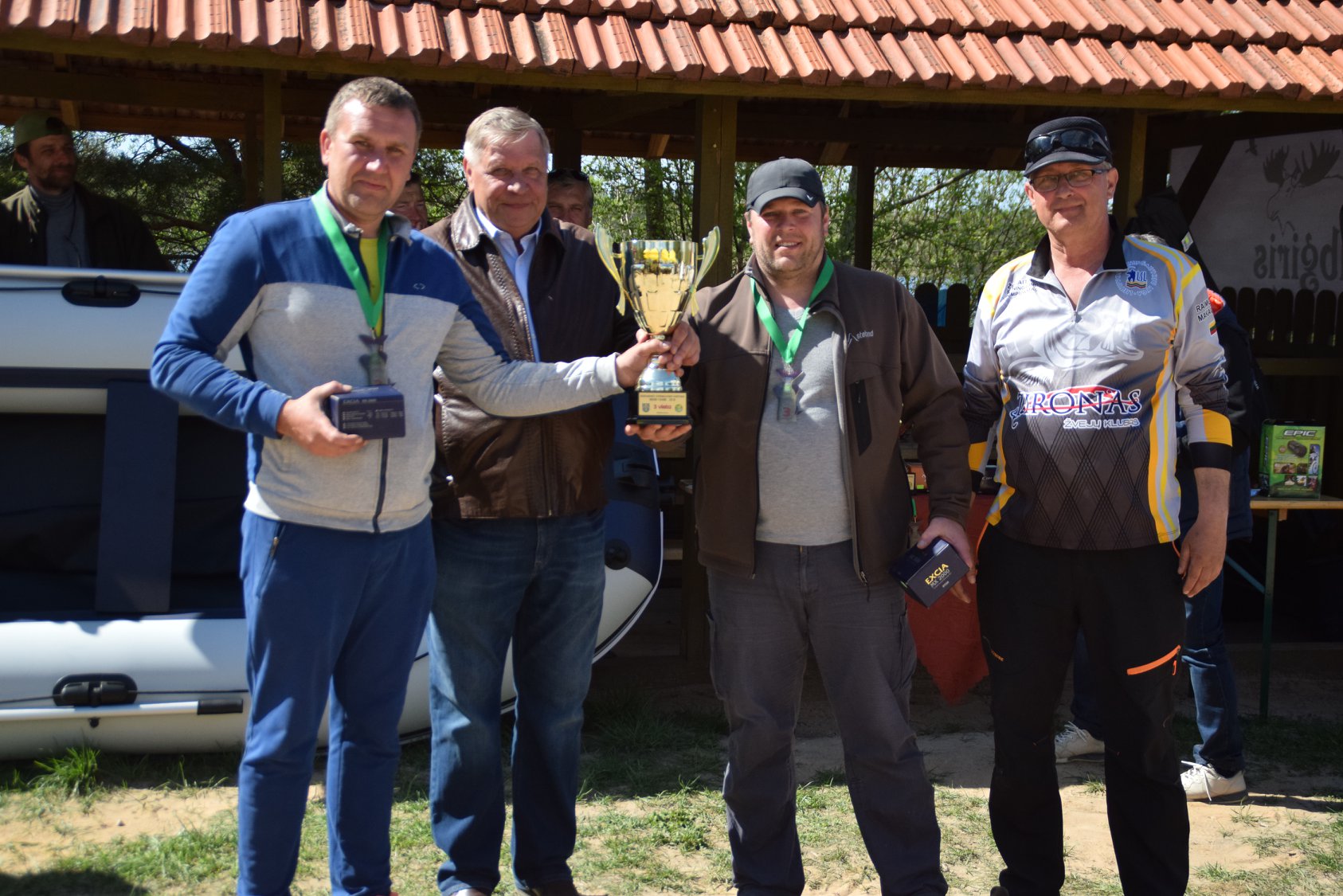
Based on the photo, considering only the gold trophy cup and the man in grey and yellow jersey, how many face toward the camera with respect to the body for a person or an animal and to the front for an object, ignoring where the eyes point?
2

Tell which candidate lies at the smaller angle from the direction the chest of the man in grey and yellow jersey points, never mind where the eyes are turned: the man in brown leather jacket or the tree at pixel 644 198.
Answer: the man in brown leather jacket

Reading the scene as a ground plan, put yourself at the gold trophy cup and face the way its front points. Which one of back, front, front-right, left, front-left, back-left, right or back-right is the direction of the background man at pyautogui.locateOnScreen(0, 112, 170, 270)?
back-right

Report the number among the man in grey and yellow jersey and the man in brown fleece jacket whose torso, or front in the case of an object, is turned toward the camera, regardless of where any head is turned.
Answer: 2

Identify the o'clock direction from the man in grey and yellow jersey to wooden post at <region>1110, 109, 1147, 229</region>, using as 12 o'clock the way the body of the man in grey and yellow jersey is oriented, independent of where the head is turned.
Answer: The wooden post is roughly at 6 o'clock from the man in grey and yellow jersey.

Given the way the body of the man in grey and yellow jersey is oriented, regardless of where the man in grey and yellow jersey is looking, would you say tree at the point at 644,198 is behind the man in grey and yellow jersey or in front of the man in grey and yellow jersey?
behind

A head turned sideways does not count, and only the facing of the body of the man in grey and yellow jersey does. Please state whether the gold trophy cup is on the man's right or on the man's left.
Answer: on the man's right

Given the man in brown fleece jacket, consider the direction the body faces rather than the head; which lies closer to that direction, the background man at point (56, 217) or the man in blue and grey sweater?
the man in blue and grey sweater

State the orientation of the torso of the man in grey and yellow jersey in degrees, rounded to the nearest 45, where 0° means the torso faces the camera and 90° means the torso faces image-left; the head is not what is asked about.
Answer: approximately 0°
